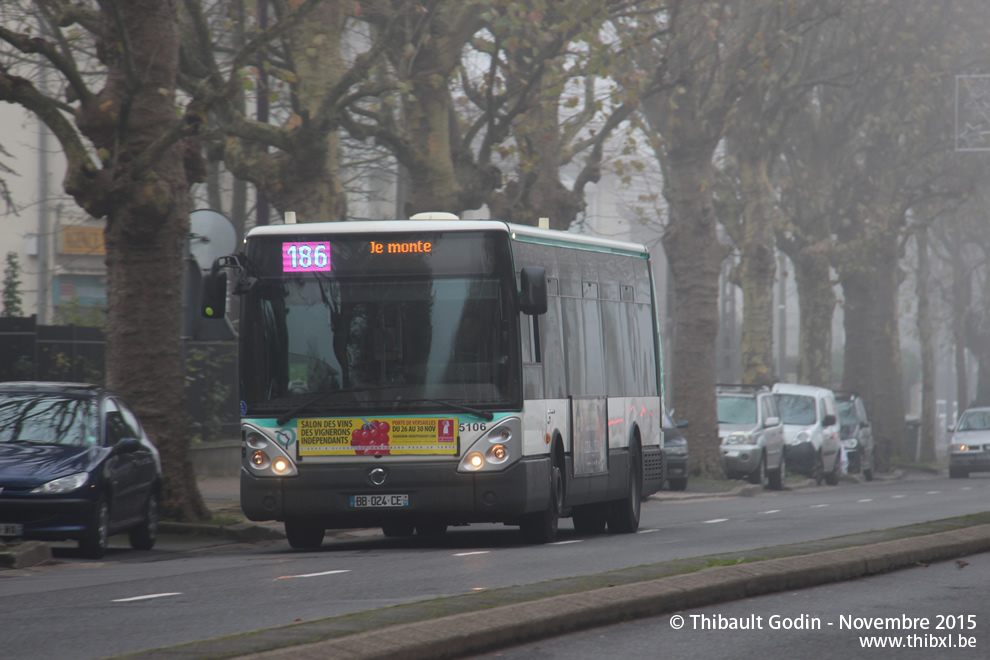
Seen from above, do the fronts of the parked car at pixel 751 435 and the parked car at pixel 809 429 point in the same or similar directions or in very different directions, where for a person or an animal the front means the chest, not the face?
same or similar directions

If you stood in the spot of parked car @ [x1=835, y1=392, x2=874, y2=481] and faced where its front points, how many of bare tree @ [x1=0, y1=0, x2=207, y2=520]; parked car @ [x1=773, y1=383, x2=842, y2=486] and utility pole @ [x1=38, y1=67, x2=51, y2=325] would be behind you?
0

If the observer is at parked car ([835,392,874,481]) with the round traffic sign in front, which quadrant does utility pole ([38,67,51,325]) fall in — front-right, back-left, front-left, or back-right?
front-right

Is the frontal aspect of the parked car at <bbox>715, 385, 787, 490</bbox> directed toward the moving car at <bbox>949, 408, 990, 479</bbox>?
no

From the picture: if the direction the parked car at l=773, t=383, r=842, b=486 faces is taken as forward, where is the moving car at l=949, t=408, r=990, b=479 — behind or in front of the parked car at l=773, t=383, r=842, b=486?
behind

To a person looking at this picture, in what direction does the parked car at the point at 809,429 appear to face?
facing the viewer and to the left of the viewer

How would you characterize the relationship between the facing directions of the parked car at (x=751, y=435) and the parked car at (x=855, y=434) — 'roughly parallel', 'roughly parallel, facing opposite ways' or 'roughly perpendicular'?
roughly parallel

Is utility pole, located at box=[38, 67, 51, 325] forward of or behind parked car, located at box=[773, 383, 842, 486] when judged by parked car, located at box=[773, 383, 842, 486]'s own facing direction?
forward

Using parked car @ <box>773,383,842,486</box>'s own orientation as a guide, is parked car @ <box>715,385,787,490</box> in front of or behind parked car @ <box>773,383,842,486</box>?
in front

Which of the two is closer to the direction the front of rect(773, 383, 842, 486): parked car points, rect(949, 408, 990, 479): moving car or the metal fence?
the metal fence

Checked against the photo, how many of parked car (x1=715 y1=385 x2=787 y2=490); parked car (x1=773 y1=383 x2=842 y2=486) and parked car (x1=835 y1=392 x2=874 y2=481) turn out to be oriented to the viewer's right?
0

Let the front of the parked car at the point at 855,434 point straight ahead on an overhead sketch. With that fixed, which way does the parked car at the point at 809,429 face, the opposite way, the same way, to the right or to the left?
the same way

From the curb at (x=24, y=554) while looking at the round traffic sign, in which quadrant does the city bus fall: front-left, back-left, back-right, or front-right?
front-right

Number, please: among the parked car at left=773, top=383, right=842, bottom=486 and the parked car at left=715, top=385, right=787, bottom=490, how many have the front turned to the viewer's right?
0

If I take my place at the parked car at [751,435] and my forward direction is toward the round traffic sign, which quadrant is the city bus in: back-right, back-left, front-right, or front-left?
front-left
